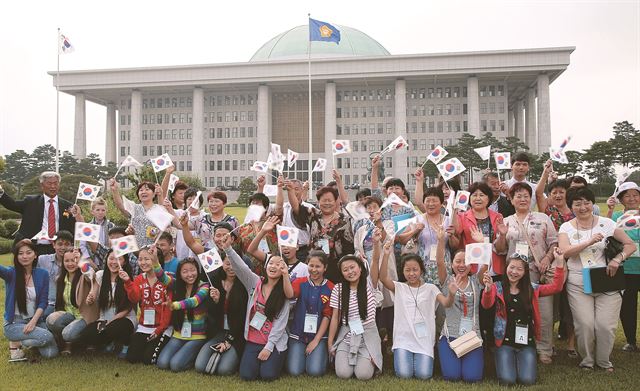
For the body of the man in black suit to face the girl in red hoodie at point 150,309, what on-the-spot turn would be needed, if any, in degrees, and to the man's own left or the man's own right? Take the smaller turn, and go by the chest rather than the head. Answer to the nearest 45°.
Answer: approximately 45° to the man's own left

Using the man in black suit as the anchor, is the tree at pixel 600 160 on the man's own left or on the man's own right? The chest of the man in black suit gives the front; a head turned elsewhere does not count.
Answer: on the man's own left

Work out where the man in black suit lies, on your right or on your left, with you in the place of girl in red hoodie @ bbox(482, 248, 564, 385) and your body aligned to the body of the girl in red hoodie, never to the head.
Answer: on your right

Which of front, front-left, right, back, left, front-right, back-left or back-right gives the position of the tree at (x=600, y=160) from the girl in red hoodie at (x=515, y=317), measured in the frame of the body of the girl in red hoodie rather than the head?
back

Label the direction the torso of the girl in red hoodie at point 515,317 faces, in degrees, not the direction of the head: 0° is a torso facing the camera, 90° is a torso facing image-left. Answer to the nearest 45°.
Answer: approximately 0°

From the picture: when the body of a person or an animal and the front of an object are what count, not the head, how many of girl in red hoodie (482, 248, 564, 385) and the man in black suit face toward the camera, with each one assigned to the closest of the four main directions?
2

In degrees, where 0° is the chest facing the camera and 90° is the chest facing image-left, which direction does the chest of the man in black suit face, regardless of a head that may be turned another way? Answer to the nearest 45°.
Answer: approximately 0°

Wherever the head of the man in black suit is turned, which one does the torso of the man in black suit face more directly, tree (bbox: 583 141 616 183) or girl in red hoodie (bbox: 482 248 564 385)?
the girl in red hoodie
